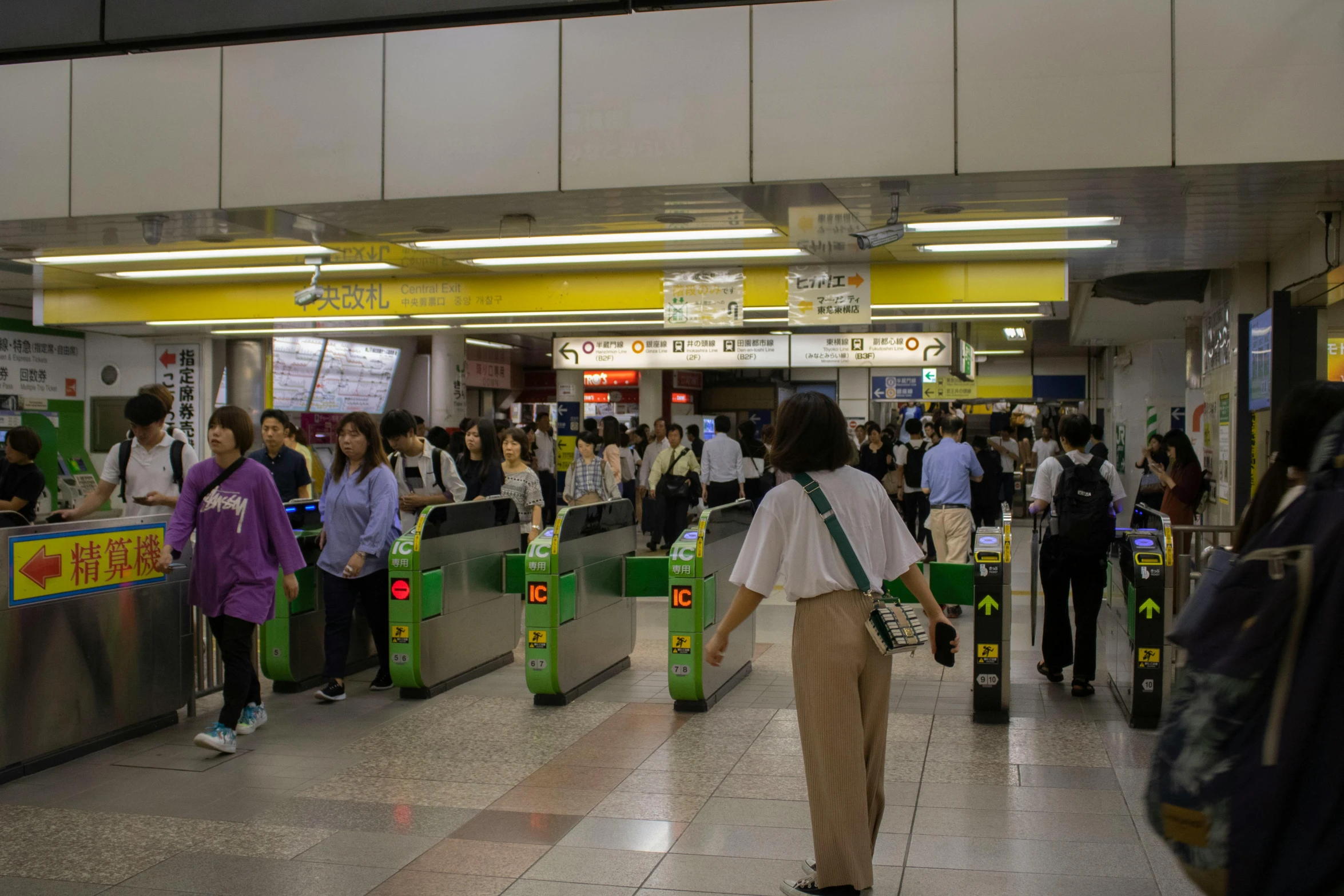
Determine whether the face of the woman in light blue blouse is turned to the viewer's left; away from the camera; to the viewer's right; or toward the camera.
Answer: toward the camera

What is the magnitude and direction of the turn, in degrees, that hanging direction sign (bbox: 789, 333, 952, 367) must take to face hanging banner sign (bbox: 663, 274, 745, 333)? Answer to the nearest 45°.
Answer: approximately 45° to its right

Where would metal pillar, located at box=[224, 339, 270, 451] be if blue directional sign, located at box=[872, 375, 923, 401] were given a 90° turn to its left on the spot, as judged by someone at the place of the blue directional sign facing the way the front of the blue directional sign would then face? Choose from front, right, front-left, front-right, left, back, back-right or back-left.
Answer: back-right

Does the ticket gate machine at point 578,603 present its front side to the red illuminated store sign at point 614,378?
no

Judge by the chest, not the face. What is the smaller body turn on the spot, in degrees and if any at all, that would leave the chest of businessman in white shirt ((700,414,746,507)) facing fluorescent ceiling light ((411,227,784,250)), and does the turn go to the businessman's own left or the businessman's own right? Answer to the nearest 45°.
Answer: approximately 180°

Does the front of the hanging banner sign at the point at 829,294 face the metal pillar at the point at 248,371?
no

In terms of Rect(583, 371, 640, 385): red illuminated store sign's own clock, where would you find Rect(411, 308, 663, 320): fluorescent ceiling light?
The fluorescent ceiling light is roughly at 12 o'clock from the red illuminated store sign.

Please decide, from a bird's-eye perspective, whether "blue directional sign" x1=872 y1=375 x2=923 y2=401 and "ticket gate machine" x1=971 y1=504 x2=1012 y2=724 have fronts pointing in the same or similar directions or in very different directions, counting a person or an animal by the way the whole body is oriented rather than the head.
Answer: same or similar directions

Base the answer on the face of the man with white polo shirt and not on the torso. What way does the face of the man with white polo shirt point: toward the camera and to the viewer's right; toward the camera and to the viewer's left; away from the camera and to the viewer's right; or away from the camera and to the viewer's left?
toward the camera and to the viewer's left

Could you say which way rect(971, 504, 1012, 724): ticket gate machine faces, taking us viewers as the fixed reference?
facing the viewer

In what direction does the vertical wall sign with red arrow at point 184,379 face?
toward the camera

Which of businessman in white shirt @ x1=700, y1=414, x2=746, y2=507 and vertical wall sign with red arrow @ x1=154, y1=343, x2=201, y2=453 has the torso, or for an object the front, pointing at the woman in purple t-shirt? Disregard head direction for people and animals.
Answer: the vertical wall sign with red arrow

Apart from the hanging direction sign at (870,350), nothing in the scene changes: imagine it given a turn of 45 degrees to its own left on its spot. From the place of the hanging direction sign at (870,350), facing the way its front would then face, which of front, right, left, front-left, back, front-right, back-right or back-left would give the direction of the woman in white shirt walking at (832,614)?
front-right

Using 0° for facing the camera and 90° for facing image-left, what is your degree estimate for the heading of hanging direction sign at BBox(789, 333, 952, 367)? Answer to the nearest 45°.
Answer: approximately 0°

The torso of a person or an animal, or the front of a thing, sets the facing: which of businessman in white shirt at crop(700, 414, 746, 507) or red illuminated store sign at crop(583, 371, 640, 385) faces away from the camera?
the businessman in white shirt

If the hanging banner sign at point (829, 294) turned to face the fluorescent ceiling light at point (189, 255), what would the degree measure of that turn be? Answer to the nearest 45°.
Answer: approximately 90° to its right

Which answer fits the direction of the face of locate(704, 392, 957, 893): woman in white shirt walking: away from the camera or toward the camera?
away from the camera

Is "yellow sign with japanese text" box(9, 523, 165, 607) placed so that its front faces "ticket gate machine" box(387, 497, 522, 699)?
no

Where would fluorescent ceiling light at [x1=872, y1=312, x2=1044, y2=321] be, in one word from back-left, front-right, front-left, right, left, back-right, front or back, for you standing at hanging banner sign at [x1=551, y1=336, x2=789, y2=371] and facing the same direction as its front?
front-left

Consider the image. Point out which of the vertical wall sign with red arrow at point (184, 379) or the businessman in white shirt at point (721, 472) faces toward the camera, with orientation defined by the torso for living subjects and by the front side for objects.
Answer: the vertical wall sign with red arrow

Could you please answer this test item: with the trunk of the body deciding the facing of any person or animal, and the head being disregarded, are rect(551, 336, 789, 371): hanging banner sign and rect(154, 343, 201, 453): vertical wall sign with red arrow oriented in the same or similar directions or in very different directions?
same or similar directions

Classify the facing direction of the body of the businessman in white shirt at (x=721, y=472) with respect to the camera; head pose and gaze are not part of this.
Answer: away from the camera

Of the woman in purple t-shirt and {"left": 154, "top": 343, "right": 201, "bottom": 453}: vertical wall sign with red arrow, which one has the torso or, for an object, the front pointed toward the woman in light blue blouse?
the vertical wall sign with red arrow

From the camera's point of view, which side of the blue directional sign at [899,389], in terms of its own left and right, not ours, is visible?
front
